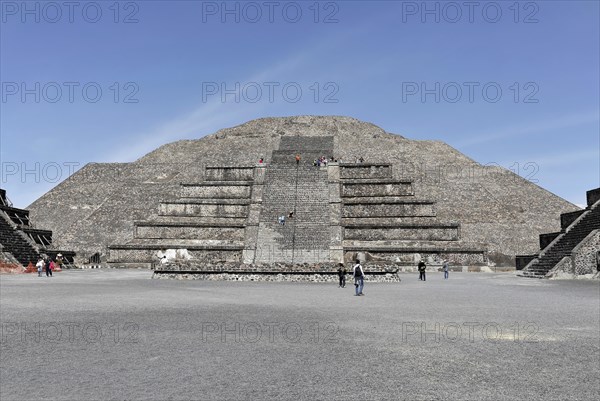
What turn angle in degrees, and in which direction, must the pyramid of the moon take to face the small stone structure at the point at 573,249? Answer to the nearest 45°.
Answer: approximately 45° to its left

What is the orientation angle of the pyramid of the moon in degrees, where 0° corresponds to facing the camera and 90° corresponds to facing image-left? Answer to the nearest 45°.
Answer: approximately 0°
